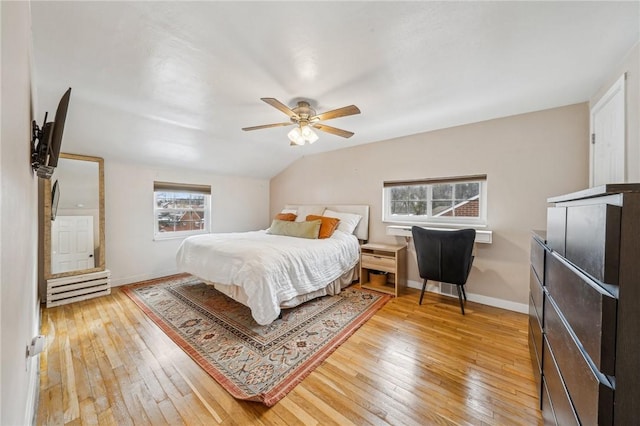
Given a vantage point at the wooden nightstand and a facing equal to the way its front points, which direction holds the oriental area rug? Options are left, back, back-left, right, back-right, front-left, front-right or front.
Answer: front

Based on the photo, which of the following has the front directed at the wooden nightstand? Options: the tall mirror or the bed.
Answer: the tall mirror

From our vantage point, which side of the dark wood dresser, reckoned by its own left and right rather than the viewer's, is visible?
left

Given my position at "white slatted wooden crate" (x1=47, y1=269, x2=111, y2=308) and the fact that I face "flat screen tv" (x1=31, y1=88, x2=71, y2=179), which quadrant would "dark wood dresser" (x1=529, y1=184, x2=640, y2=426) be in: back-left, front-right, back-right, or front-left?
front-left

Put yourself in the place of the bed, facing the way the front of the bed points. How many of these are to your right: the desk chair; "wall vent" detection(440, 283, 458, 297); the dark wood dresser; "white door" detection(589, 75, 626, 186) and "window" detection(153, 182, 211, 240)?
1

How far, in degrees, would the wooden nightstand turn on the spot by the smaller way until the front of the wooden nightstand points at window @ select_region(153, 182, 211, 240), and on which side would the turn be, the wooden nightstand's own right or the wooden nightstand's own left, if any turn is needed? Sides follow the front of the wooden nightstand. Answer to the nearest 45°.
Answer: approximately 45° to the wooden nightstand's own right

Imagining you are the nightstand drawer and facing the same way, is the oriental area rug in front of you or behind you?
in front

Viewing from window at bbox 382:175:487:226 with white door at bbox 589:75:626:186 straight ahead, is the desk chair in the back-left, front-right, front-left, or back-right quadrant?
front-right

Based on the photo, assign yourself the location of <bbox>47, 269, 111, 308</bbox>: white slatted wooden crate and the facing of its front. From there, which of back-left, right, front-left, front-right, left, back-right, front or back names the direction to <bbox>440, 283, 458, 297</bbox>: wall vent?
front

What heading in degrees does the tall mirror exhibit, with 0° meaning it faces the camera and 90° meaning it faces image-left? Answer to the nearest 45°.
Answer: approximately 315°

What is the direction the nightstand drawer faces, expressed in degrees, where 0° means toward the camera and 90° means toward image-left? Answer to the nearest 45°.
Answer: approximately 45°

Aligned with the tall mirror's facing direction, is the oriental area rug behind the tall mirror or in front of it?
in front

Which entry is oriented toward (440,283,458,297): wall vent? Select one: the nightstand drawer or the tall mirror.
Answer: the tall mirror

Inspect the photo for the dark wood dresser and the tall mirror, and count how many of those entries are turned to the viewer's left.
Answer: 1

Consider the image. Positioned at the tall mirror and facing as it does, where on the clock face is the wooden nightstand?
The wooden nightstand is roughly at 12 o'clock from the tall mirror.
